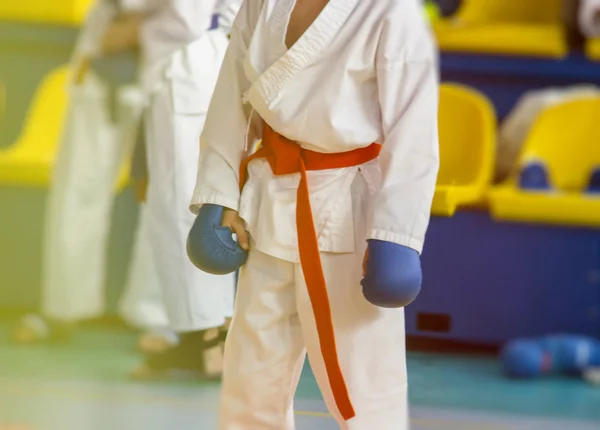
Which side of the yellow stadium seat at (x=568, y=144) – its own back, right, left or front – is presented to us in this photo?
front

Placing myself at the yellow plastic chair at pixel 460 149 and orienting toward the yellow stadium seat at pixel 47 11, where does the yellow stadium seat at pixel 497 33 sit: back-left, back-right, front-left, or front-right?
front-right
